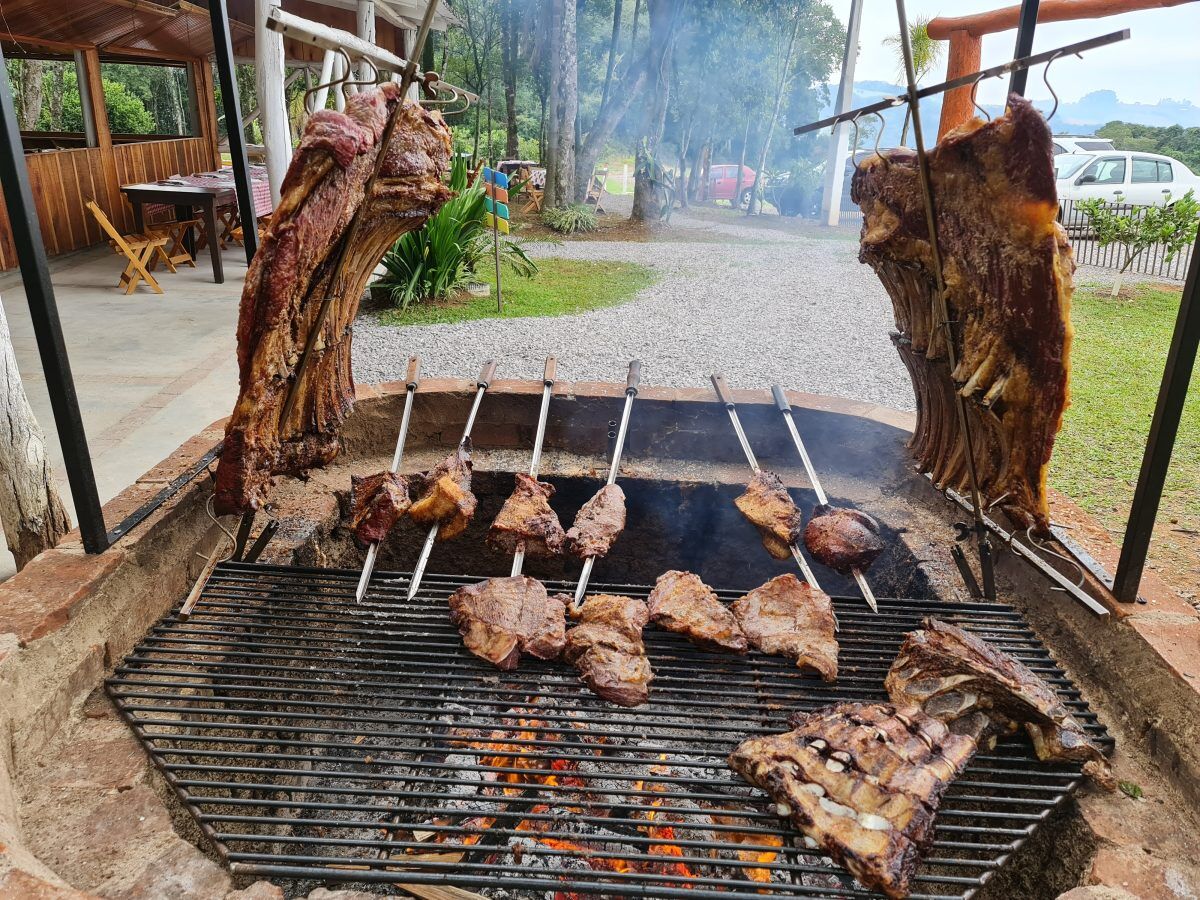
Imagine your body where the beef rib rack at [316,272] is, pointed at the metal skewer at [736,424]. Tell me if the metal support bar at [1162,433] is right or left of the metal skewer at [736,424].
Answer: right

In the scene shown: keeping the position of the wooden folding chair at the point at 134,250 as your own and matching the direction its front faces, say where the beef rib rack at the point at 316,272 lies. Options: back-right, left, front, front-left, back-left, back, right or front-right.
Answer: right

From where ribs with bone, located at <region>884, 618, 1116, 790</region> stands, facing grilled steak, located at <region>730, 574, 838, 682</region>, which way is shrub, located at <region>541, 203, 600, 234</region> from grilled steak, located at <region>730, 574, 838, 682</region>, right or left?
right

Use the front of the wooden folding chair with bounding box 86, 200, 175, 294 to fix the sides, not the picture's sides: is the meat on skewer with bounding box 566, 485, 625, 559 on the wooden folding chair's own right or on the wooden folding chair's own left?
on the wooden folding chair's own right

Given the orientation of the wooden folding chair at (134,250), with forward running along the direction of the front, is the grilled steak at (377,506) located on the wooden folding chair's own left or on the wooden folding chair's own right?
on the wooden folding chair's own right

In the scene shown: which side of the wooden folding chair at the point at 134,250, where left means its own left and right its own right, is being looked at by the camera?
right

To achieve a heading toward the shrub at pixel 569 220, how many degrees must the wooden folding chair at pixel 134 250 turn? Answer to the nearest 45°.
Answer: approximately 45° to its left

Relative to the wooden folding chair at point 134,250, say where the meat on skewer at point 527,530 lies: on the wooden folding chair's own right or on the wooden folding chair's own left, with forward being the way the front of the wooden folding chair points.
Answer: on the wooden folding chair's own right

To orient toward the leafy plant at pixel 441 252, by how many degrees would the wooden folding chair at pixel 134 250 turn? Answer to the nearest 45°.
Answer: approximately 45° to its right

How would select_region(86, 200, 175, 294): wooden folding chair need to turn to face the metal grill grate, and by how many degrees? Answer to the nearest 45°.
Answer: approximately 90° to its right

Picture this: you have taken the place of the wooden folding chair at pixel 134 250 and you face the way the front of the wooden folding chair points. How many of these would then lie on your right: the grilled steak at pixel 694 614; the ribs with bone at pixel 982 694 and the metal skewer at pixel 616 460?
3

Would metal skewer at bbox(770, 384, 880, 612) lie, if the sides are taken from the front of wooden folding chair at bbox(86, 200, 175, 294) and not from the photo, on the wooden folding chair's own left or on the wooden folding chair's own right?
on the wooden folding chair's own right

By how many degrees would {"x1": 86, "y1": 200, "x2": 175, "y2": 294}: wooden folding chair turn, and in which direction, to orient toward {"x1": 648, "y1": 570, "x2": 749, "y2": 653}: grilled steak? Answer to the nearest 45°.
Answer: approximately 90° to its right

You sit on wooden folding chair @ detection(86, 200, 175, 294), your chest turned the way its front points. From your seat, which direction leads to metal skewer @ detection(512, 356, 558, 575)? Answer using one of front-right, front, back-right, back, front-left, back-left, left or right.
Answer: right

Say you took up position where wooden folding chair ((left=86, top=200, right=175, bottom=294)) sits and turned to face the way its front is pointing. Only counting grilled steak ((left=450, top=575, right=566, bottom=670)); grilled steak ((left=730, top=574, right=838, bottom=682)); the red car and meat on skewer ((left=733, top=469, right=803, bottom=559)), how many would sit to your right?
3
